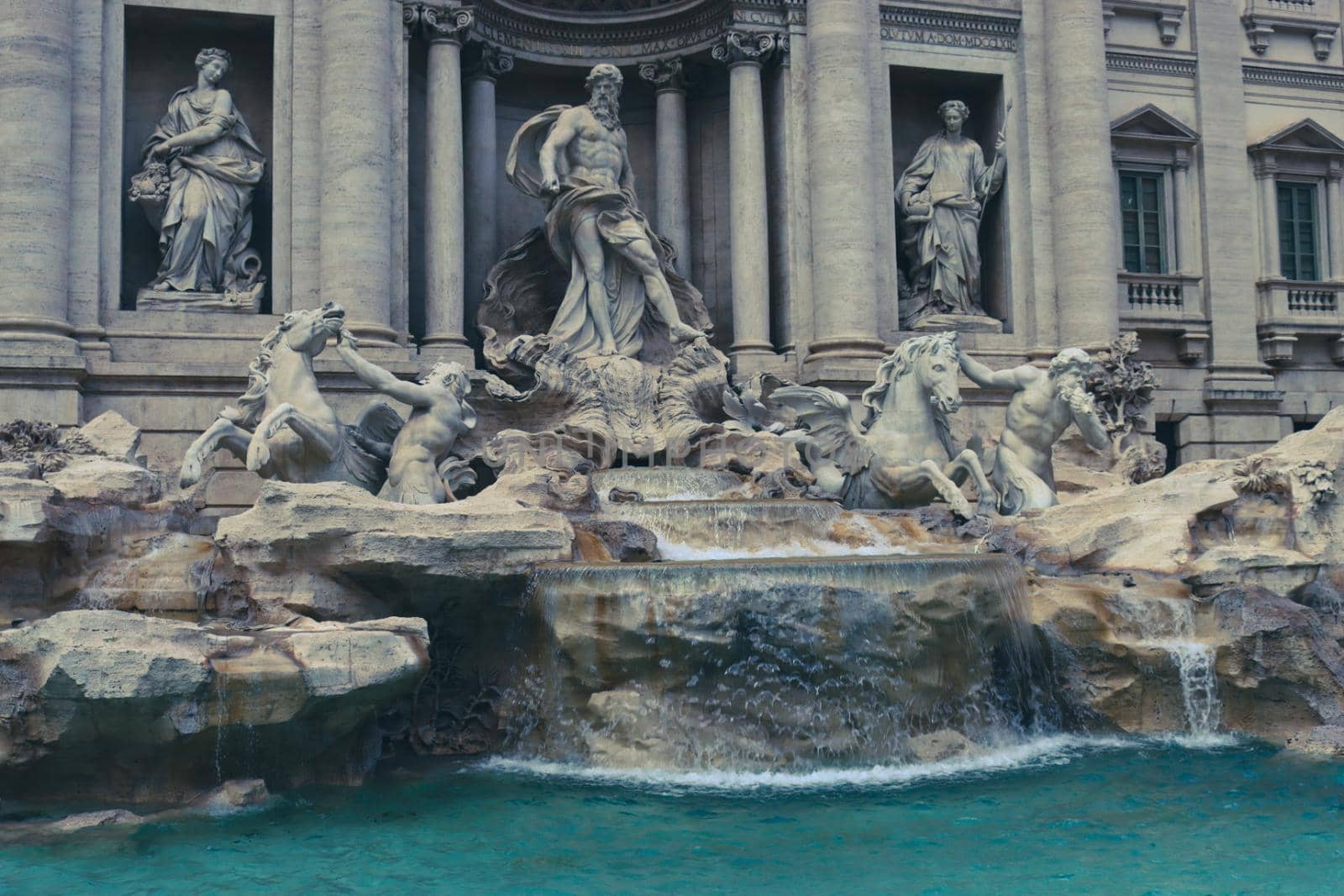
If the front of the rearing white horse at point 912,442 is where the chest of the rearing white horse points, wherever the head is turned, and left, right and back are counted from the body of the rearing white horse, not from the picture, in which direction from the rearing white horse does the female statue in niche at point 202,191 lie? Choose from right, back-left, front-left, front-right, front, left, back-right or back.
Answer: back-right

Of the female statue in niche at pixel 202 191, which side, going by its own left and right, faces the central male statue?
left

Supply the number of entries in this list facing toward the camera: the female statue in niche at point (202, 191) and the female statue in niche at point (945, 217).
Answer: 2

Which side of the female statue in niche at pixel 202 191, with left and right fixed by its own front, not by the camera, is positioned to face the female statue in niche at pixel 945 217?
left

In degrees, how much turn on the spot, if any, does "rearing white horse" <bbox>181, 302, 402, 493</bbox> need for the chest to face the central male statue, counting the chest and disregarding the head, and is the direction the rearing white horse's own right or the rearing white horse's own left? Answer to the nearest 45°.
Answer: approximately 180°

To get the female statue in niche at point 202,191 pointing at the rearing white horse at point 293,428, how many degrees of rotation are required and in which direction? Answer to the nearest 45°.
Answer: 0° — it already faces it

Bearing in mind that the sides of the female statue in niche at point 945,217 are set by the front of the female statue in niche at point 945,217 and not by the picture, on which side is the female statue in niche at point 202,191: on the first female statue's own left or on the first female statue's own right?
on the first female statue's own right

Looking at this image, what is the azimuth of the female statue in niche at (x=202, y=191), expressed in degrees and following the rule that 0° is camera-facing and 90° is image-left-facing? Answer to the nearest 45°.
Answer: approximately 0°
